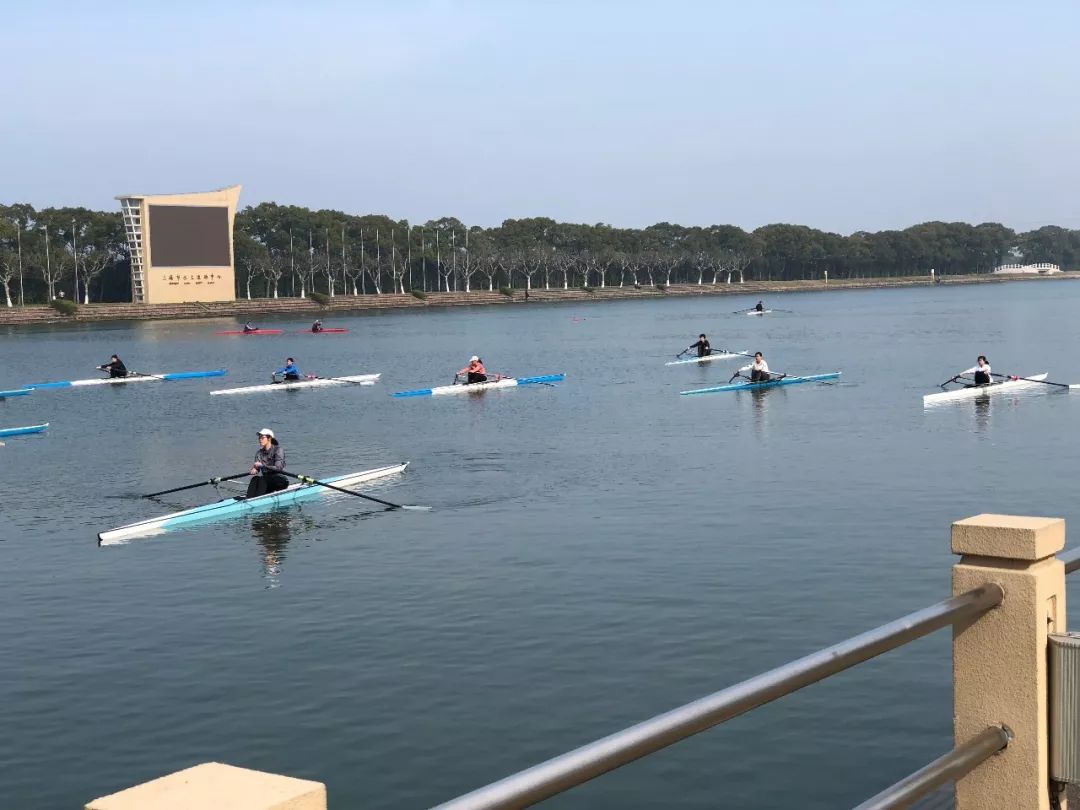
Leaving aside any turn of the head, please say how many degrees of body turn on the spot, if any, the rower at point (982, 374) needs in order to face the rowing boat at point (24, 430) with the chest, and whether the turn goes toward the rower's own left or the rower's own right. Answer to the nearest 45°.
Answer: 0° — they already face it

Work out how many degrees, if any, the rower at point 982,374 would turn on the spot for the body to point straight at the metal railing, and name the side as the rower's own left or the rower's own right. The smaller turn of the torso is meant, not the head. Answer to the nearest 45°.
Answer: approximately 45° to the rower's own left

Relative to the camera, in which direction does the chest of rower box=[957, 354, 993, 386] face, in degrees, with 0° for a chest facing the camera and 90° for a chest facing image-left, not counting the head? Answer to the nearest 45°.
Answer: approximately 45°

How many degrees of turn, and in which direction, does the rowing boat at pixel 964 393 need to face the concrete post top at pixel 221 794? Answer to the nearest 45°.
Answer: approximately 135° to its right

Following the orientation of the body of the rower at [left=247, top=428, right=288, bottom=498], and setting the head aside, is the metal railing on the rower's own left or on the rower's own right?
on the rower's own left

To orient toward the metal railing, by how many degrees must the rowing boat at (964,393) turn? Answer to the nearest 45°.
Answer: approximately 135° to its right

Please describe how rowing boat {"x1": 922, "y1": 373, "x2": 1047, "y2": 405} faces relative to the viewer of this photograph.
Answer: facing away from the viewer and to the right of the viewer

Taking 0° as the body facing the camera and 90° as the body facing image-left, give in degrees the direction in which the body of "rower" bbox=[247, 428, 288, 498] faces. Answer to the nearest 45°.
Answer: approximately 45°

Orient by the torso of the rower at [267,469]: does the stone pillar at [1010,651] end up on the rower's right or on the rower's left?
on the rower's left
